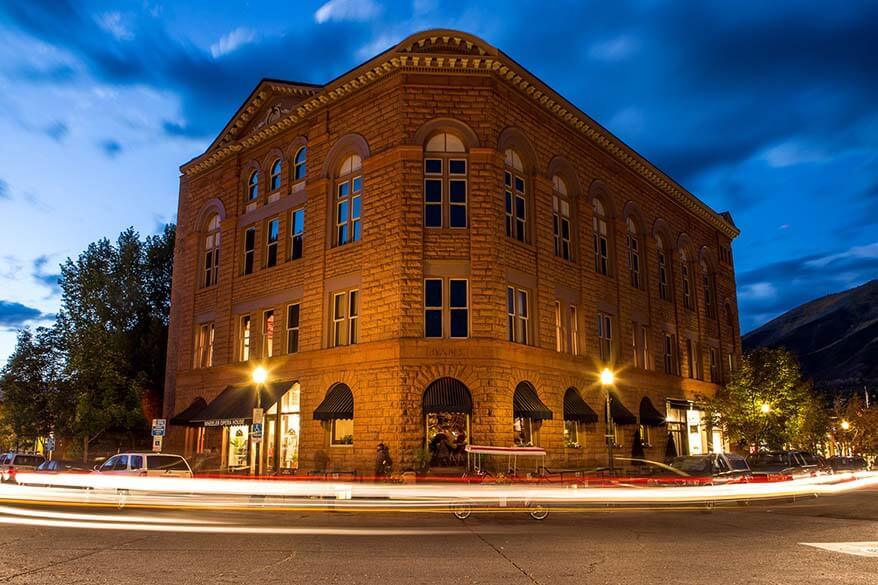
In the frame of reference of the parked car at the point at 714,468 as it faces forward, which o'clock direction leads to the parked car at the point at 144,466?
the parked car at the point at 144,466 is roughly at 1 o'clock from the parked car at the point at 714,468.

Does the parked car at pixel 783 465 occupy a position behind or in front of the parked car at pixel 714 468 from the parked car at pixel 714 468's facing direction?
behind

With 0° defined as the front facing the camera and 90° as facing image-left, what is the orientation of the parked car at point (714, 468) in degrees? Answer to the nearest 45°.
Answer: approximately 45°

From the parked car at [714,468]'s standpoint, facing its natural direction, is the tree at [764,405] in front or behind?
behind

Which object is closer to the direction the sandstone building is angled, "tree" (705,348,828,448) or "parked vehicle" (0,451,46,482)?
the parked vehicle

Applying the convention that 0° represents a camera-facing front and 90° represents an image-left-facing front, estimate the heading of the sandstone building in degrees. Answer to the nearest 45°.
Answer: approximately 45°

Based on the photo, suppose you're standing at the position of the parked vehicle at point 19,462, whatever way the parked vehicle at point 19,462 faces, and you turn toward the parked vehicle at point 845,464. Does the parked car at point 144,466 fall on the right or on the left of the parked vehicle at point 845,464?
right
